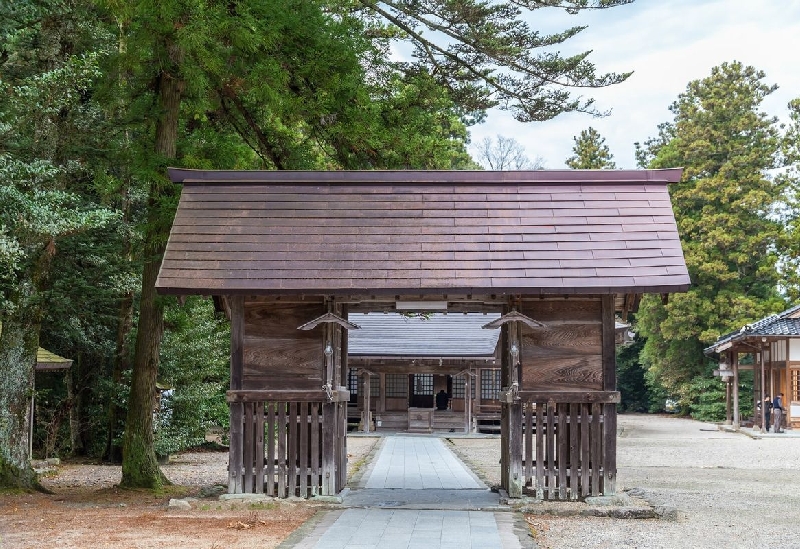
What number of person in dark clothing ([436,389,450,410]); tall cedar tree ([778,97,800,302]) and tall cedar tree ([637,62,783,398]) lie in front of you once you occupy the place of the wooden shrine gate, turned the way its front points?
0

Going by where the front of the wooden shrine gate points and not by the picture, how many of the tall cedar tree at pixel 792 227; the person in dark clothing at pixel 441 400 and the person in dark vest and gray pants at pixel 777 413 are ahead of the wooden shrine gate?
0

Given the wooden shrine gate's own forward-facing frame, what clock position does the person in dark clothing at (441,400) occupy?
The person in dark clothing is roughly at 6 o'clock from the wooden shrine gate.

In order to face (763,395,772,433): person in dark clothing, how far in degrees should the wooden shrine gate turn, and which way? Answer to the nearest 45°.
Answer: approximately 135° to its left

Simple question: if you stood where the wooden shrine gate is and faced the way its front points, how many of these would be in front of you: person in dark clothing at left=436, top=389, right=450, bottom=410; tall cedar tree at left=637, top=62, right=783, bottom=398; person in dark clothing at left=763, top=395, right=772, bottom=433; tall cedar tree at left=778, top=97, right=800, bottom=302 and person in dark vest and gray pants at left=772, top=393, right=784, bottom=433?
0

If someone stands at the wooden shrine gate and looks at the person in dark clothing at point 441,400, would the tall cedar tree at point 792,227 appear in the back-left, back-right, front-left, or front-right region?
front-right

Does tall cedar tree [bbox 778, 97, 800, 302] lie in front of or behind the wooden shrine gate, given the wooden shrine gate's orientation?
behind

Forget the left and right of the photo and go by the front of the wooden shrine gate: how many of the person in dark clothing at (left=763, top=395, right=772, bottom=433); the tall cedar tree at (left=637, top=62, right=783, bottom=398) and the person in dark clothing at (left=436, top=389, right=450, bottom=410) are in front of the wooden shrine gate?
0

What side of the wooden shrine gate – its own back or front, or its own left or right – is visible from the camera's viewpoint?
front

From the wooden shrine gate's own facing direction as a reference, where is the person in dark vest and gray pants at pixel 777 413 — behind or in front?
behind

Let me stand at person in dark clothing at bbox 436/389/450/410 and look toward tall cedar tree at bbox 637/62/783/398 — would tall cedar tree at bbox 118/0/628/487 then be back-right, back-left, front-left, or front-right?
back-right

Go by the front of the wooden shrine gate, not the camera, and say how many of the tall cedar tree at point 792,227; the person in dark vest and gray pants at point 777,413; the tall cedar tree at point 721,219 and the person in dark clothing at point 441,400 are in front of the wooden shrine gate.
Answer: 0

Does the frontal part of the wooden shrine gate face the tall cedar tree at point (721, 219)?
no

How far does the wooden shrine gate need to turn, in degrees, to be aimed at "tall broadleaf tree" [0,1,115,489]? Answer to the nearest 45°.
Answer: approximately 90° to its right
